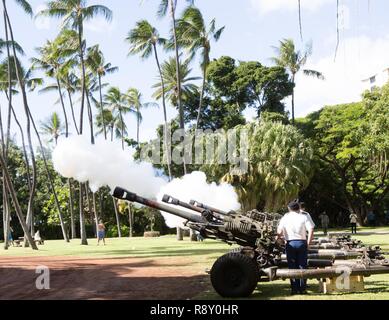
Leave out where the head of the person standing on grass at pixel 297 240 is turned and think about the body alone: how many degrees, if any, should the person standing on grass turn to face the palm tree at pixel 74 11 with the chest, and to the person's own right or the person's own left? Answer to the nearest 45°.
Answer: approximately 45° to the person's own left

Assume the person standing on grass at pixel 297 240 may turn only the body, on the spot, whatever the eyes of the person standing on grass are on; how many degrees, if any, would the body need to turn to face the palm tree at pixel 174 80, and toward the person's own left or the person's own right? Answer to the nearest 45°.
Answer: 0° — they already face it

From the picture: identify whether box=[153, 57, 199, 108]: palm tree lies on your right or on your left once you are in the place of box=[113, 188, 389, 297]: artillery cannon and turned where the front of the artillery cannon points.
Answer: on your right

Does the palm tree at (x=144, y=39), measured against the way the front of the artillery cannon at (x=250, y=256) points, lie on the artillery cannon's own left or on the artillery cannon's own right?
on the artillery cannon's own right

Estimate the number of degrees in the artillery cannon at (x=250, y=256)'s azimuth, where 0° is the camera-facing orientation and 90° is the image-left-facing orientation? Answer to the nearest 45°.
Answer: approximately 90°

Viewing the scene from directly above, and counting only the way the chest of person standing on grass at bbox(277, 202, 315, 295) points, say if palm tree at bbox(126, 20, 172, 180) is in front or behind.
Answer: in front

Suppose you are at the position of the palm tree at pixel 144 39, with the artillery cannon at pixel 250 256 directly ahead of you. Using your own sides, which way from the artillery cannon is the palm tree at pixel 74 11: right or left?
right

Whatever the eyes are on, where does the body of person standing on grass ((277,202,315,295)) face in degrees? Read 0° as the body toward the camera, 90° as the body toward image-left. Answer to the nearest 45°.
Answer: approximately 180°

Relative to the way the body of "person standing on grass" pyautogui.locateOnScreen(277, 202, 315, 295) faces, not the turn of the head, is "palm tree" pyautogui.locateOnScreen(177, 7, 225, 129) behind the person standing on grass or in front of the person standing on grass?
in front

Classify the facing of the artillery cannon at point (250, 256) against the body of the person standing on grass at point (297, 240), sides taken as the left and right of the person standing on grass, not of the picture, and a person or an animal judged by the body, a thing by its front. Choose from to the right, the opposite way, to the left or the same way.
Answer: to the left
